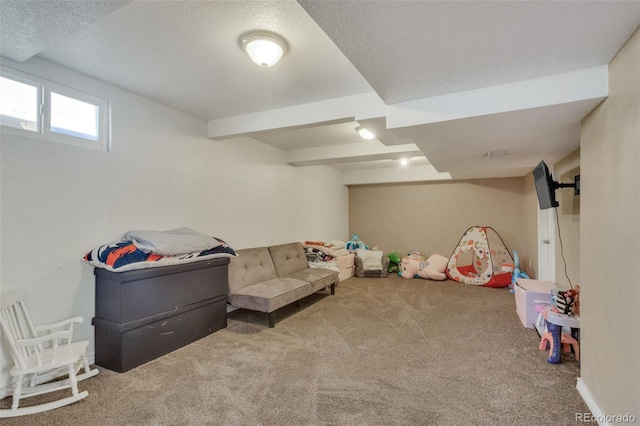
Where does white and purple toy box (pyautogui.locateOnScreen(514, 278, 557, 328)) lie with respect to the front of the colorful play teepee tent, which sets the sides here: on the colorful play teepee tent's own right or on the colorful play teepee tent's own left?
on the colorful play teepee tent's own left

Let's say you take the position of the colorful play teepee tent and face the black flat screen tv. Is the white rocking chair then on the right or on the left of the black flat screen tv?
right

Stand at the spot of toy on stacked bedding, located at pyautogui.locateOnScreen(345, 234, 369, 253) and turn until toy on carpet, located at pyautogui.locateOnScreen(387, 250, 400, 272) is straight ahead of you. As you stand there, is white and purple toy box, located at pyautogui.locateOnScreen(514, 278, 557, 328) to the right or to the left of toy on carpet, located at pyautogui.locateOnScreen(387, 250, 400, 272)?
right

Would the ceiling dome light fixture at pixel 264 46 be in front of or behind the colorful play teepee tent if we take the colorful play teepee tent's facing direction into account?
in front

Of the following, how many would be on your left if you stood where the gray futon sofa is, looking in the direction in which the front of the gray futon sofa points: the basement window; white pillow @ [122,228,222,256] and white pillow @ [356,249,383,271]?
1

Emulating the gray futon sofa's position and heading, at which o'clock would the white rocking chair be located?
The white rocking chair is roughly at 3 o'clock from the gray futon sofa.

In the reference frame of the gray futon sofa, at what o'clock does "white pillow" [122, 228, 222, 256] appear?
The white pillow is roughly at 3 o'clock from the gray futon sofa.

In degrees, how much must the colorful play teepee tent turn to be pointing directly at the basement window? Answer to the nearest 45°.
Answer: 0° — it already faces it

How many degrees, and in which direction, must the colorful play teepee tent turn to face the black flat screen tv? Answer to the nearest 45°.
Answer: approximately 45° to its left

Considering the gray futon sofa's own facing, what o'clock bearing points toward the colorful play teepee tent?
The colorful play teepee tent is roughly at 10 o'clock from the gray futon sofa.

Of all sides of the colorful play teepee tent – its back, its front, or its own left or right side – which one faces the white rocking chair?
front

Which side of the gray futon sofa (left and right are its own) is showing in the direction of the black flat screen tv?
front

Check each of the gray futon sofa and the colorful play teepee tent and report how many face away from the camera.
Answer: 0

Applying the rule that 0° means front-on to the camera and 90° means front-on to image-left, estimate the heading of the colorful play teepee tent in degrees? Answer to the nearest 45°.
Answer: approximately 45°

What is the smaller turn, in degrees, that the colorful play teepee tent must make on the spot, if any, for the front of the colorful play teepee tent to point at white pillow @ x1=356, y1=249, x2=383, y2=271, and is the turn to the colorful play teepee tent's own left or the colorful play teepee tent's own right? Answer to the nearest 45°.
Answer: approximately 45° to the colorful play teepee tent's own right
